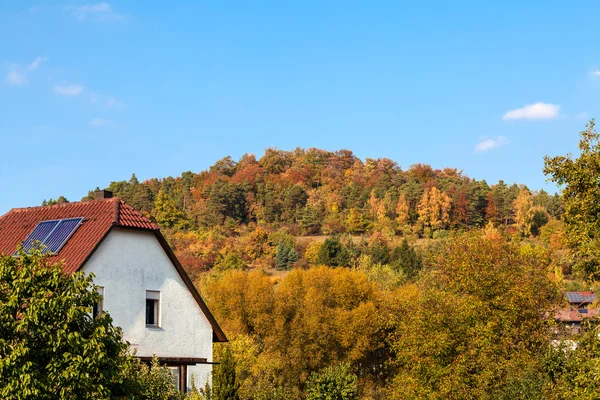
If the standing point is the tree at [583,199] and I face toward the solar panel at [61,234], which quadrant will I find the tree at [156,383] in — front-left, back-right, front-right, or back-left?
front-left

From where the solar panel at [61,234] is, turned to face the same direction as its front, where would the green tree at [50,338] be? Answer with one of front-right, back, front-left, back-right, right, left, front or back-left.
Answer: front-left

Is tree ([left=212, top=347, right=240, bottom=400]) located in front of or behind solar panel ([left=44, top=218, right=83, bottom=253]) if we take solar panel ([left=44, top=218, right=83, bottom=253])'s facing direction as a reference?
behind

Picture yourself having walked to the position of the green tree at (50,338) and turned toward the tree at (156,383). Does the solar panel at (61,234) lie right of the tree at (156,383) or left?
left

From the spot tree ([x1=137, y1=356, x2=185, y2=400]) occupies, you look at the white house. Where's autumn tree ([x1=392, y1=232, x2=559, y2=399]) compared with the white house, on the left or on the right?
right

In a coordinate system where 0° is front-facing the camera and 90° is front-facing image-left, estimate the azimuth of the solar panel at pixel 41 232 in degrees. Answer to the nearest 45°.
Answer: approximately 45°

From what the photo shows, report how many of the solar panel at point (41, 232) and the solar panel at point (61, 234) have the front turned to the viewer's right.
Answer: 0

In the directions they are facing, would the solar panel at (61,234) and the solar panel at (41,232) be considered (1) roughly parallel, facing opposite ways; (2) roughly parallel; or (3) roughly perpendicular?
roughly parallel

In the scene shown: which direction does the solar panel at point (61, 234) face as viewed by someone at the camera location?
facing the viewer and to the left of the viewer

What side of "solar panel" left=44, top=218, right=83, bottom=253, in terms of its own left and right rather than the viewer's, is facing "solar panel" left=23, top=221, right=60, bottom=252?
right

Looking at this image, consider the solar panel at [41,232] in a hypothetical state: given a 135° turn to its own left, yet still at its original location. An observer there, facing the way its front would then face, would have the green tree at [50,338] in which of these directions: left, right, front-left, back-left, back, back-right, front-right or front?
right

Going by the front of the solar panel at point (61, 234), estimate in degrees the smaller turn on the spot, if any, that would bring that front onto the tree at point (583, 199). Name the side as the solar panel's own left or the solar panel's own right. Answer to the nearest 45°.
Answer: approximately 90° to the solar panel's own left
